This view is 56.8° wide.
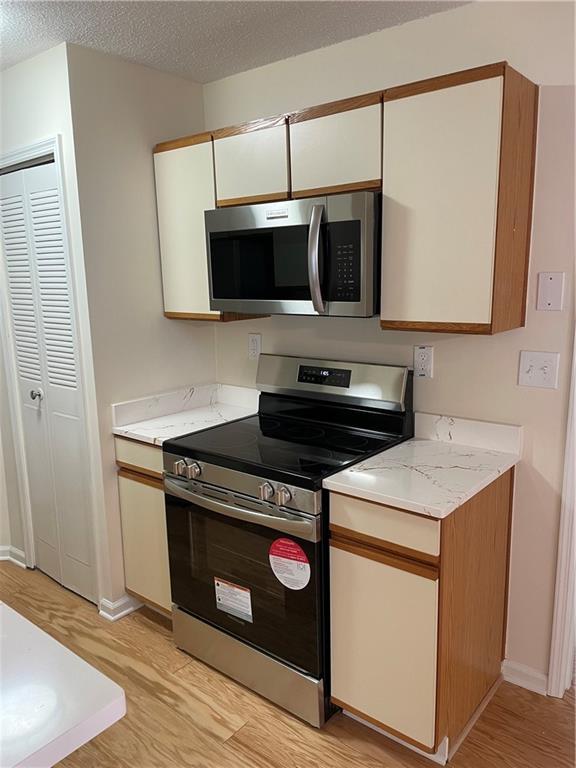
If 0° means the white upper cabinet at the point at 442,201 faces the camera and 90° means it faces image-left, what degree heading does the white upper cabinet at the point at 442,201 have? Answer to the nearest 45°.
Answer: approximately 45°

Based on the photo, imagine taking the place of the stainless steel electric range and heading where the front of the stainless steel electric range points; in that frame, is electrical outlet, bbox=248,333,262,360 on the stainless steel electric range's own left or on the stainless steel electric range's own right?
on the stainless steel electric range's own right

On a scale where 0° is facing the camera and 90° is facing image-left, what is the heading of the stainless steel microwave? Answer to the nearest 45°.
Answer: approximately 45°

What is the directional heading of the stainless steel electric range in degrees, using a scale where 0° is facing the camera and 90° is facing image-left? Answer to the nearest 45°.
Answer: approximately 45°

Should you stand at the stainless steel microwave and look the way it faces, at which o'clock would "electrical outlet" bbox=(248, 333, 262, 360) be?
The electrical outlet is roughly at 4 o'clock from the stainless steel microwave.

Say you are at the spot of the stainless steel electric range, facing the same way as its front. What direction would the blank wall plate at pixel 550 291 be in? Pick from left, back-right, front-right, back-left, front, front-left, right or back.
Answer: back-left

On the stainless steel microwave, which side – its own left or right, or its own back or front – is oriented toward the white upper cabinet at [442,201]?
left
